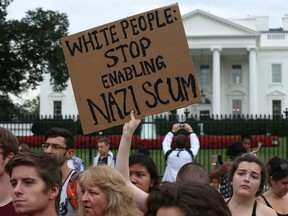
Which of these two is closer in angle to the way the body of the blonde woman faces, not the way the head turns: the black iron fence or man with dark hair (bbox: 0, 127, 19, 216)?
the man with dark hair

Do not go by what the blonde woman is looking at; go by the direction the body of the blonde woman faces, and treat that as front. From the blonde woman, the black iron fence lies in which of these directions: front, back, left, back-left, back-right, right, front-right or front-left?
back-right

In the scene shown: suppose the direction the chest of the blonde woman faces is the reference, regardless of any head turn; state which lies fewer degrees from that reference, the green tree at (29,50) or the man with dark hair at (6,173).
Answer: the man with dark hair

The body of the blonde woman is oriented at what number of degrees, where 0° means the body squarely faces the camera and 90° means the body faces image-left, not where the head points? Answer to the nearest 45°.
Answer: approximately 45°

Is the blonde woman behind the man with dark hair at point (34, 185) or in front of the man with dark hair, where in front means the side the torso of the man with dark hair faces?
behind

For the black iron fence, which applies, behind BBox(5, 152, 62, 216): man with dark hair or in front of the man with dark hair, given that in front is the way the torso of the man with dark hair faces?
behind

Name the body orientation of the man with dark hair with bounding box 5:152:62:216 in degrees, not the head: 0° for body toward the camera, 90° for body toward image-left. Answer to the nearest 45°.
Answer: approximately 45°

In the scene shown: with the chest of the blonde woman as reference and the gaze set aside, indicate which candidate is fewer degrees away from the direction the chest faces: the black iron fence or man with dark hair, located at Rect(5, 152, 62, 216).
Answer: the man with dark hair

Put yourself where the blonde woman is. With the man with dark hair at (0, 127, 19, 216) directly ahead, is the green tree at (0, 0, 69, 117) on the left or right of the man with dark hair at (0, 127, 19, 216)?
right

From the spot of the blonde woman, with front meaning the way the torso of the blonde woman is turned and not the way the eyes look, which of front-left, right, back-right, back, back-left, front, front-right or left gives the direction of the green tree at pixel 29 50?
back-right
